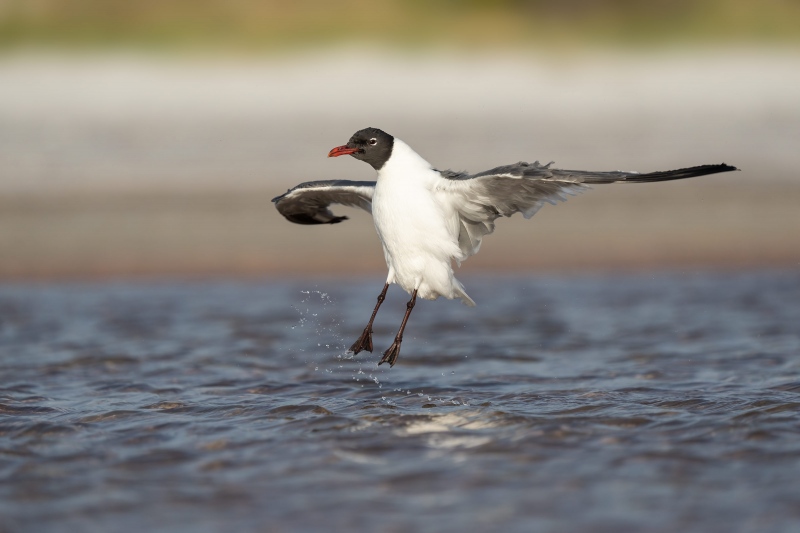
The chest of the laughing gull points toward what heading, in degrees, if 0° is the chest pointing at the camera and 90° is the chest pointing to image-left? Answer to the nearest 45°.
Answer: approximately 45°
